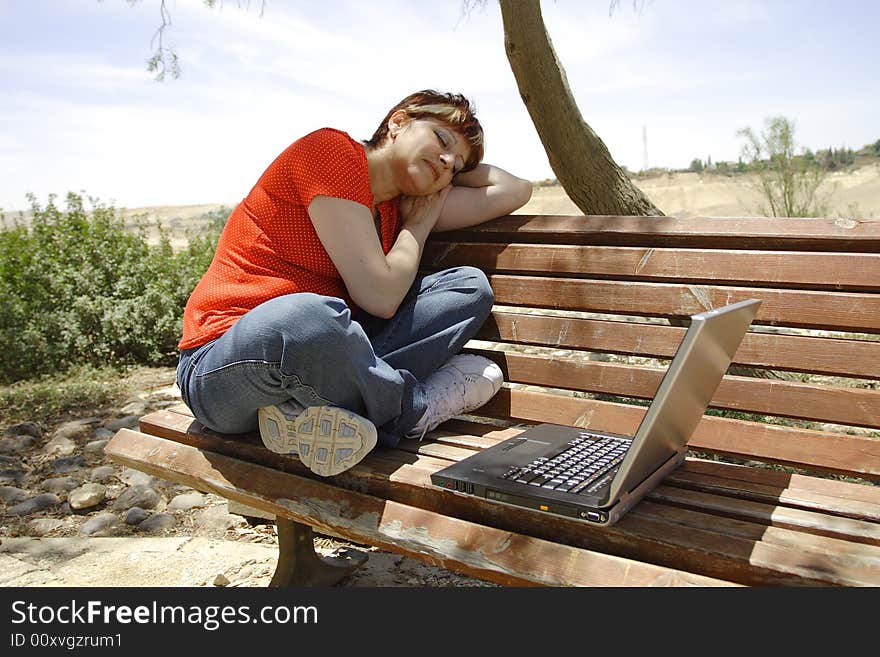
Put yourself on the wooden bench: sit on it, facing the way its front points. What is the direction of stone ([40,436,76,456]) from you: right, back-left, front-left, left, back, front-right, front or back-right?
right

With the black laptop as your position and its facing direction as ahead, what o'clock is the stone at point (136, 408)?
The stone is roughly at 12 o'clock from the black laptop.

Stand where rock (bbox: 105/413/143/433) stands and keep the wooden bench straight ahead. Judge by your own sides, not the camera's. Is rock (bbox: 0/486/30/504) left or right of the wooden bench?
right

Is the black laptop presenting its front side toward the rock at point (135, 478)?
yes
